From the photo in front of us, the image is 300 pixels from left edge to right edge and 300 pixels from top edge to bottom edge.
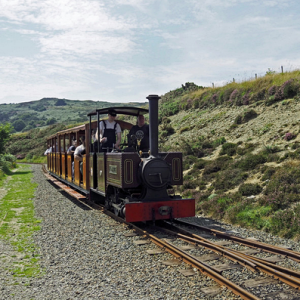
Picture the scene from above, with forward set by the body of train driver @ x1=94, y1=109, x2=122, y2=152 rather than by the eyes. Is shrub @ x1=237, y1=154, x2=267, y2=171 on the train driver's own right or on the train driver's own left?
on the train driver's own left

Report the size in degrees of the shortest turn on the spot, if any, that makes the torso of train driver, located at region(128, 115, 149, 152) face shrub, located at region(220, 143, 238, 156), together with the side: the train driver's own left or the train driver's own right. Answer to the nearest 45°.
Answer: approximately 135° to the train driver's own left

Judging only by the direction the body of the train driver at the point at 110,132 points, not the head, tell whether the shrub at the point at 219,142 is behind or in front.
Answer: behind

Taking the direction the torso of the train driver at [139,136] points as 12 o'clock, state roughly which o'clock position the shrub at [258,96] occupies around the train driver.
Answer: The shrub is roughly at 7 o'clock from the train driver.

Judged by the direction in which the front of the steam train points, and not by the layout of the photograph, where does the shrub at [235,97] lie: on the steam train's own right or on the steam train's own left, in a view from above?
on the steam train's own left

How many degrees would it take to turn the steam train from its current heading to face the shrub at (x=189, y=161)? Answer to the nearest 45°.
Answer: approximately 135° to its left

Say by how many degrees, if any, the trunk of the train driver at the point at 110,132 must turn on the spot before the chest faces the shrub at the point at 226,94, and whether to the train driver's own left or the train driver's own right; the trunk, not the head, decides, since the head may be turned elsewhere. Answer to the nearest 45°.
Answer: approximately 135° to the train driver's own left

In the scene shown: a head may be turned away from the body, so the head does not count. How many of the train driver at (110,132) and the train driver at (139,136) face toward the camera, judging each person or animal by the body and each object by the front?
2

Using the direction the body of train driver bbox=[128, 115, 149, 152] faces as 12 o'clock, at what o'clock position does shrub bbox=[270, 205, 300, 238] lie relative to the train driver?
The shrub is roughly at 10 o'clock from the train driver.
